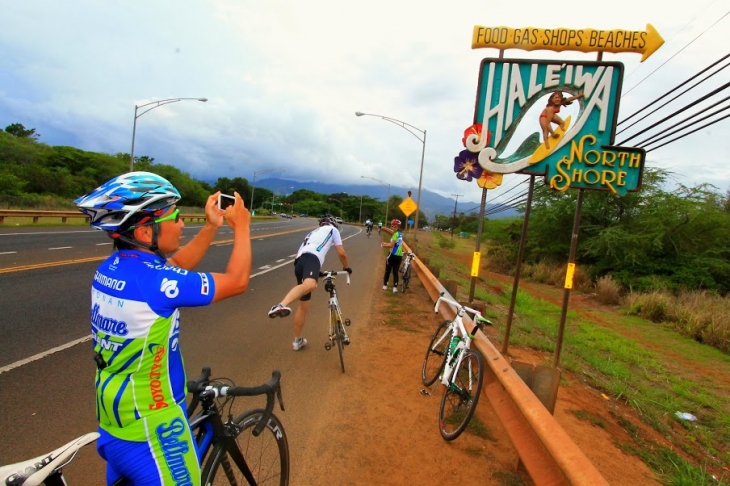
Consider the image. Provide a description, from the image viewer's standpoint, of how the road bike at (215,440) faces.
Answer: facing away from the viewer and to the right of the viewer

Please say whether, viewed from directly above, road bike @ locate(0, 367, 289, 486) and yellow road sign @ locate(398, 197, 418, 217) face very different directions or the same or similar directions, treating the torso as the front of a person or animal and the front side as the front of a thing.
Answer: very different directions

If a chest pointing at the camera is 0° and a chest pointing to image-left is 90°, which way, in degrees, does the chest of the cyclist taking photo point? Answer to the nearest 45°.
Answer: approximately 225°

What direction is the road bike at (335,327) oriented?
away from the camera

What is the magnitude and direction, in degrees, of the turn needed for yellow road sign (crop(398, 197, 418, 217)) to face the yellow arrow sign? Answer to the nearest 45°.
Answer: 0° — it already faces it
